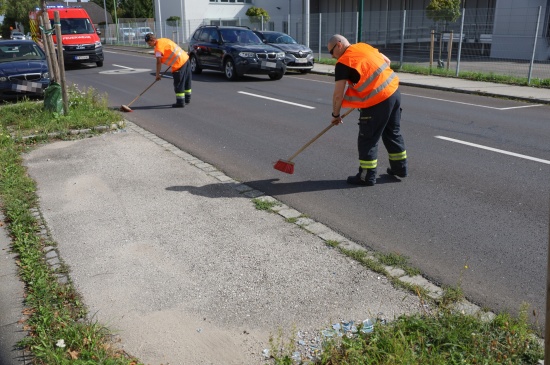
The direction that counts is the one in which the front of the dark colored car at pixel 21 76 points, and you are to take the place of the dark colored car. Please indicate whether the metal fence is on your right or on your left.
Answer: on your left

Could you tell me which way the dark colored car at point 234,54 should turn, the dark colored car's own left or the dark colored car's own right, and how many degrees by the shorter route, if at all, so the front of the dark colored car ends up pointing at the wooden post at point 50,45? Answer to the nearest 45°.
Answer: approximately 90° to the dark colored car's own right

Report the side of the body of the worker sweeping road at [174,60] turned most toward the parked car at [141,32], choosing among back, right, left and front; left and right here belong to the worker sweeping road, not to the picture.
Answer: right

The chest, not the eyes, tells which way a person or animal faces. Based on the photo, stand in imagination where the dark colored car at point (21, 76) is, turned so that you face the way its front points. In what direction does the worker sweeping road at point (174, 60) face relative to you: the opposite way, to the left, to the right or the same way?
to the right

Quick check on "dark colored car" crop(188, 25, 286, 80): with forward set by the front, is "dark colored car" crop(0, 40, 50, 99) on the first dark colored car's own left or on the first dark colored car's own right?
on the first dark colored car's own right

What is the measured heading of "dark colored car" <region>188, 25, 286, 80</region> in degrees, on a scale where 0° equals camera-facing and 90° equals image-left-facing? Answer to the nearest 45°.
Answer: approximately 315°

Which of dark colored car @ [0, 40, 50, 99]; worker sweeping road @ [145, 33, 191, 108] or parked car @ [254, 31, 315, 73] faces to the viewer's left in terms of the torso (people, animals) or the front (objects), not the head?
the worker sweeping road

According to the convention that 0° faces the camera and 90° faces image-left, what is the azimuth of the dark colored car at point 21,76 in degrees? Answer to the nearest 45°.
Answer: approximately 0°

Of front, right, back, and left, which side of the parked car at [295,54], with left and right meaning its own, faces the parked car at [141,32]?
back

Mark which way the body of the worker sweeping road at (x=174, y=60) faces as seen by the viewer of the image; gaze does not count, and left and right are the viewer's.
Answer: facing to the left of the viewer

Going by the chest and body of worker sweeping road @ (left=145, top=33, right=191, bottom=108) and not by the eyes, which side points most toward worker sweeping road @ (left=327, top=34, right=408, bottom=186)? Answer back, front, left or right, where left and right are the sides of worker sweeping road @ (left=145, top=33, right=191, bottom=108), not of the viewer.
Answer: left

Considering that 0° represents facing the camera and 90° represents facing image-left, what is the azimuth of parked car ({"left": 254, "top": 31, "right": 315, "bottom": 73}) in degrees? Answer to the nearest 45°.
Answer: approximately 315°
